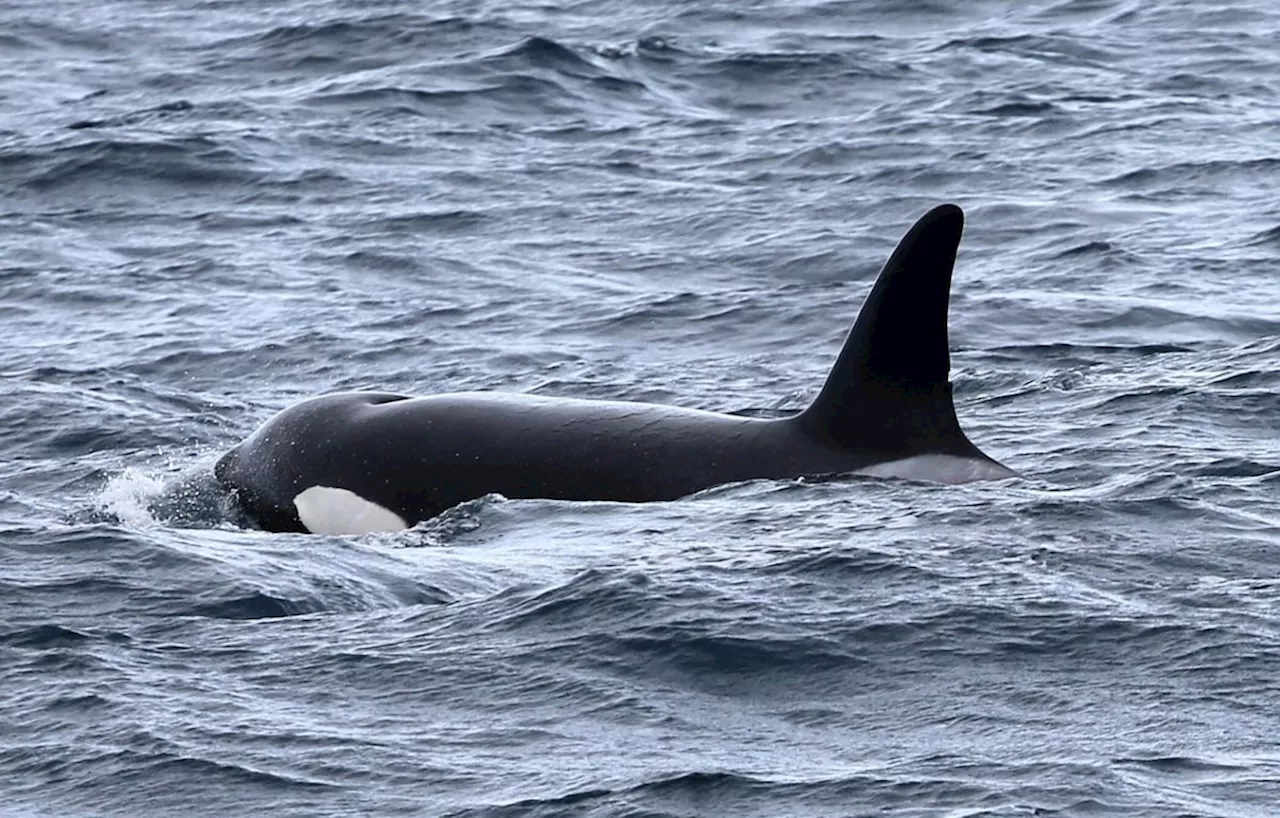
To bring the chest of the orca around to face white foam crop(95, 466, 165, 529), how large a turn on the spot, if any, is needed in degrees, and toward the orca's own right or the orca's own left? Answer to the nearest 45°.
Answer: approximately 45° to the orca's own right

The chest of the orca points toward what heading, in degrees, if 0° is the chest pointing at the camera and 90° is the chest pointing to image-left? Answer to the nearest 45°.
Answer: approximately 90°
